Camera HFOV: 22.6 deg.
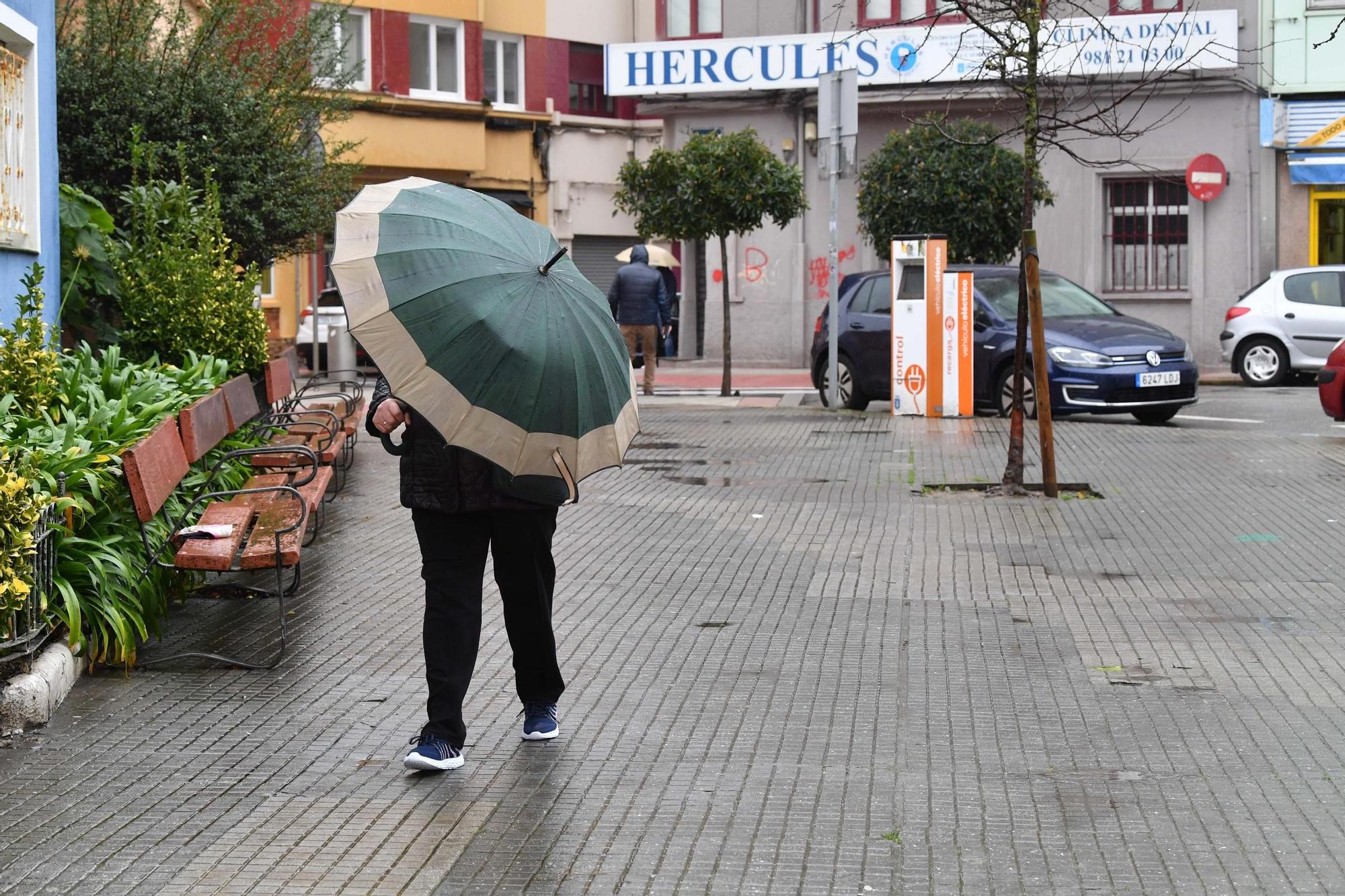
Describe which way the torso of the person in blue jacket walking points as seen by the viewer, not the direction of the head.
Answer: away from the camera

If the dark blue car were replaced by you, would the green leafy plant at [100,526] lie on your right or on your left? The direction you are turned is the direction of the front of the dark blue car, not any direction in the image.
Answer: on your right

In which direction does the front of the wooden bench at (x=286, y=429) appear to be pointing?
to the viewer's right

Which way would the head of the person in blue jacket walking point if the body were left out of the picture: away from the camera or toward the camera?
away from the camera

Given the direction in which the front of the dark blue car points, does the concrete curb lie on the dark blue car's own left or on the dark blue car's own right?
on the dark blue car's own right

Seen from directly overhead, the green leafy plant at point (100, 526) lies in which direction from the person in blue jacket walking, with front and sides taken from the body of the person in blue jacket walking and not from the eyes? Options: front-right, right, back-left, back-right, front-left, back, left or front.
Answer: back

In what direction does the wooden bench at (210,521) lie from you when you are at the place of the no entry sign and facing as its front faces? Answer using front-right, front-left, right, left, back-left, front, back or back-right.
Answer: front

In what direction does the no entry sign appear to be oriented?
toward the camera

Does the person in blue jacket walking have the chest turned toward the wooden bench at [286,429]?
no

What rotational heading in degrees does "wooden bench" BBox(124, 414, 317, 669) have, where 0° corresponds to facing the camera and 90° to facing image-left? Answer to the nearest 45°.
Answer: approximately 270°

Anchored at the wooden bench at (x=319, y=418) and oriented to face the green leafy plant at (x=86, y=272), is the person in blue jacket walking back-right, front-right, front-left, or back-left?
front-right

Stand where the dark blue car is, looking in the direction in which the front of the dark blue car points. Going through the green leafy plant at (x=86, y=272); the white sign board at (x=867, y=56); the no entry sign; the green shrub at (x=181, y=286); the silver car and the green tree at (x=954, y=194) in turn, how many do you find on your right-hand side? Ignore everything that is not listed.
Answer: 2

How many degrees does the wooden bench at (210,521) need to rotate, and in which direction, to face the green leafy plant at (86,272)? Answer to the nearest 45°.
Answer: approximately 90° to its left

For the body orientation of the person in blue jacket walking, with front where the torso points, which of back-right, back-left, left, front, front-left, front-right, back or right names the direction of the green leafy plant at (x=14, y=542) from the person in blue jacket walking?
back
